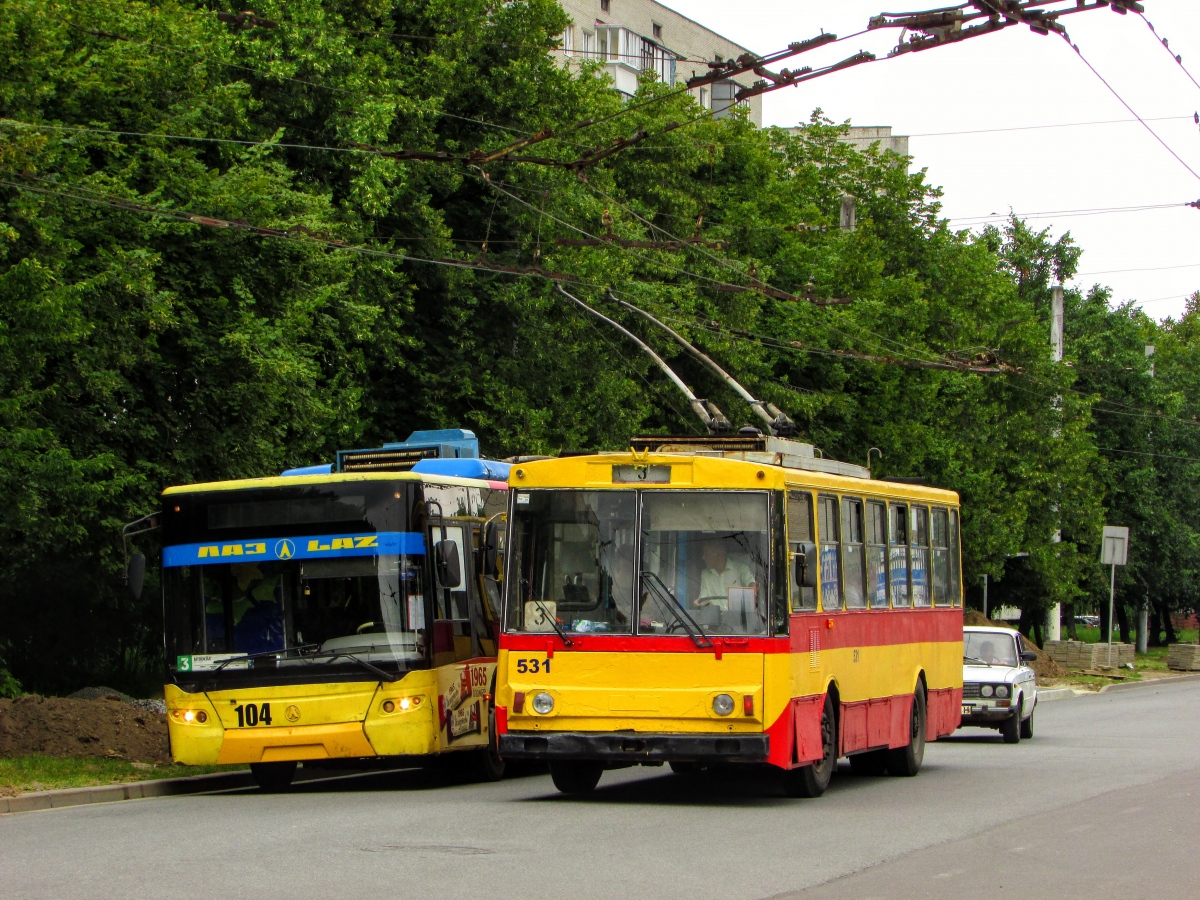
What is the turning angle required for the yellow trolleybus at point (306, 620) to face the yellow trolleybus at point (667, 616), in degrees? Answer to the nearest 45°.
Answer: approximately 45° to its left

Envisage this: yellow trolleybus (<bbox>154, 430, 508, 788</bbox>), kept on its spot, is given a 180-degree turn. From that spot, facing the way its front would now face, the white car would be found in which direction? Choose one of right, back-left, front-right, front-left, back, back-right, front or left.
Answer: front-right

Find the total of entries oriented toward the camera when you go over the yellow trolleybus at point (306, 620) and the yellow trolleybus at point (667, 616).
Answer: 2

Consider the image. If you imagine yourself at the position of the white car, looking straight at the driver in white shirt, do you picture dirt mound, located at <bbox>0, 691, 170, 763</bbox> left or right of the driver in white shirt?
right

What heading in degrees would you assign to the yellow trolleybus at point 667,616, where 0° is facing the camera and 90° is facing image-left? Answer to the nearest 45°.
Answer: approximately 0°

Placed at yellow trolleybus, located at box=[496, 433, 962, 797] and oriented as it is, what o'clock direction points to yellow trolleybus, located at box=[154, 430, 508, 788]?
yellow trolleybus, located at box=[154, 430, 508, 788] is roughly at 4 o'clock from yellow trolleybus, located at box=[496, 433, 962, 797].

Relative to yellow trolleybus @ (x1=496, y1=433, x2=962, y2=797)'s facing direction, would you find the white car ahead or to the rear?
to the rear

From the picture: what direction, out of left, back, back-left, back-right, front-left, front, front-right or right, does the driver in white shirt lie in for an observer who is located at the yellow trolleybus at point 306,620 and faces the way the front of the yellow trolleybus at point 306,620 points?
front-left

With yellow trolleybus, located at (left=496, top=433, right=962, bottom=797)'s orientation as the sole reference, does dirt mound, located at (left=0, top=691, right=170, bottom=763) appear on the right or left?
on its right
